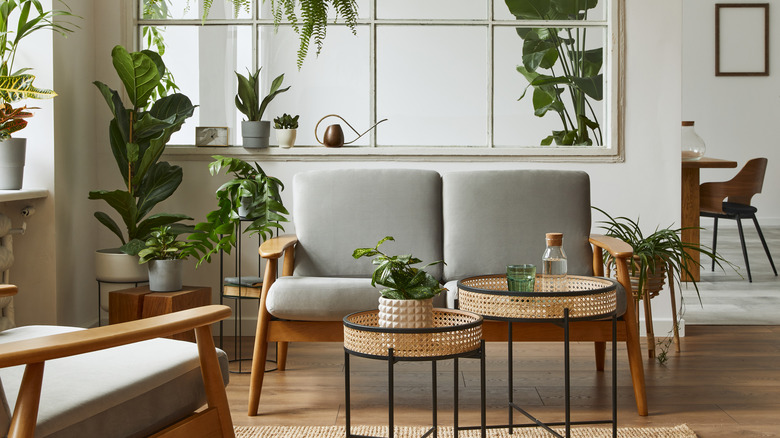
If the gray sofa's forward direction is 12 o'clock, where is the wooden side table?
The wooden side table is roughly at 3 o'clock from the gray sofa.

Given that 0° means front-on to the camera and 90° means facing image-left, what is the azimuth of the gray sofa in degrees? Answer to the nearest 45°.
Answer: approximately 0°

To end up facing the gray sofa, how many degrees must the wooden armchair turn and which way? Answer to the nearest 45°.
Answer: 0° — it already faces it

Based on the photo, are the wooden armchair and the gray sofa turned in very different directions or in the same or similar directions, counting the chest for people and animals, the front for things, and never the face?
very different directions

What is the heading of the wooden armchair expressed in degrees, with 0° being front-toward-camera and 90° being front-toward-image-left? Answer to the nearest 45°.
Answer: approximately 225°
